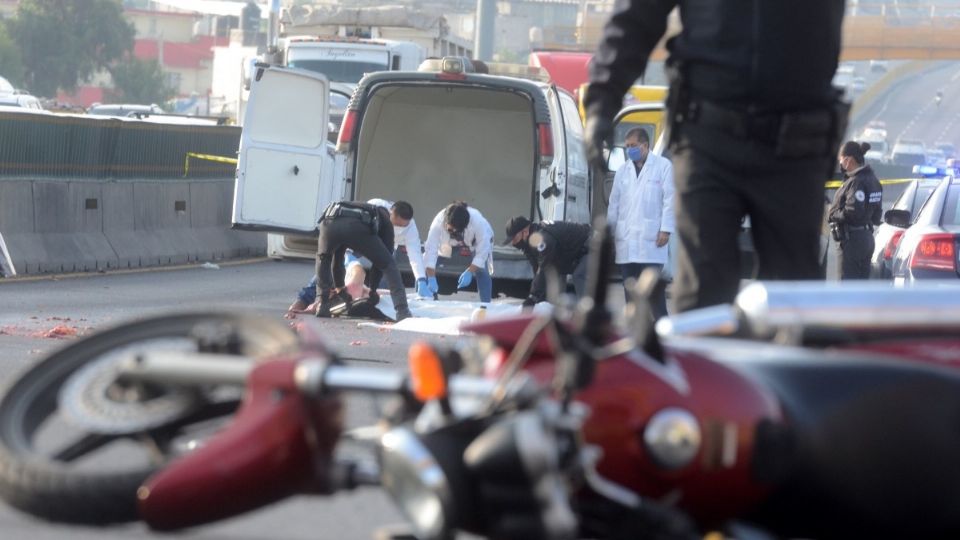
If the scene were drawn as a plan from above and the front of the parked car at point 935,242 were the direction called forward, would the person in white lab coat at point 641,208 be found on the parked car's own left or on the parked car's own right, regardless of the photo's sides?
on the parked car's own left

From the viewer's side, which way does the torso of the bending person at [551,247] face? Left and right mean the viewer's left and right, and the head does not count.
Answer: facing to the left of the viewer

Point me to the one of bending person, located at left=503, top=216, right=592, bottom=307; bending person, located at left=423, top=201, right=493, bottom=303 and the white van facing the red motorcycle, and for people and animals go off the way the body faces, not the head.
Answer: bending person, located at left=423, top=201, right=493, bottom=303

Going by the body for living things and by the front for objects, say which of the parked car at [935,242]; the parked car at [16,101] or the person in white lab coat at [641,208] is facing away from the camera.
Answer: the parked car at [935,242]

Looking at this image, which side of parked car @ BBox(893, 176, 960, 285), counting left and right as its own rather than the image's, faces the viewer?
back

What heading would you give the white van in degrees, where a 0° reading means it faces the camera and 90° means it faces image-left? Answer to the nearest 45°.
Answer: approximately 180°

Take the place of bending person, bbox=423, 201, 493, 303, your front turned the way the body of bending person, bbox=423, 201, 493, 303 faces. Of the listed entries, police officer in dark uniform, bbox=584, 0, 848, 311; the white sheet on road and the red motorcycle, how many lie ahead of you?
3
